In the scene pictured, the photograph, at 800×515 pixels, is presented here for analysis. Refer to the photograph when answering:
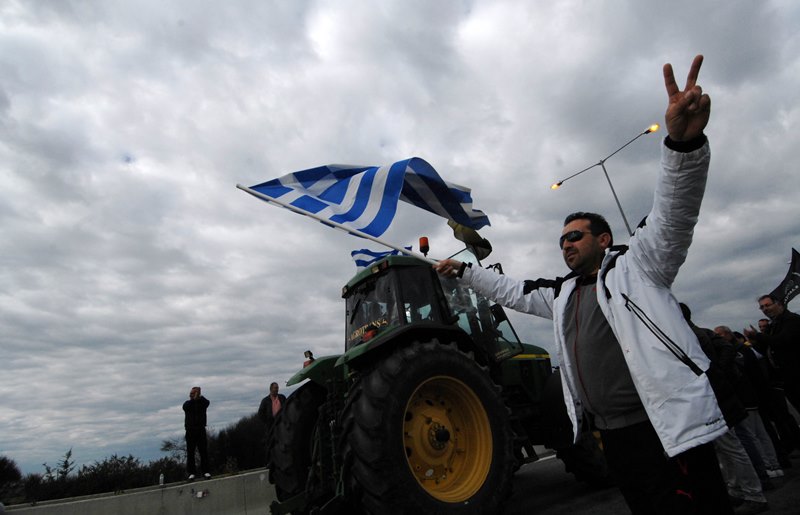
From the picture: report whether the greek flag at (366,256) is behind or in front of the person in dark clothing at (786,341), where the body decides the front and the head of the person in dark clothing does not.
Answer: in front

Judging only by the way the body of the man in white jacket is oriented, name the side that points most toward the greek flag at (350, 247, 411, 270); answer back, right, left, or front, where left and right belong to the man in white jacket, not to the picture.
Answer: right

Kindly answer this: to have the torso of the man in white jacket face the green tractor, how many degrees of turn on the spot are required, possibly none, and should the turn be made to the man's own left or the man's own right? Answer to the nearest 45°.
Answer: approximately 90° to the man's own right

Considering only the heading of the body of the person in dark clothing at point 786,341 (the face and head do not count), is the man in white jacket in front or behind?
in front

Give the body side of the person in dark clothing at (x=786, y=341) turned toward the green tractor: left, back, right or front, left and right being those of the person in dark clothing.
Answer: front

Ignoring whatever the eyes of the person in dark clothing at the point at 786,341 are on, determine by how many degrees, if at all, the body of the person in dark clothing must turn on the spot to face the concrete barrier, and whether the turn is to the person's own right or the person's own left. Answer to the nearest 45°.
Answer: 0° — they already face it

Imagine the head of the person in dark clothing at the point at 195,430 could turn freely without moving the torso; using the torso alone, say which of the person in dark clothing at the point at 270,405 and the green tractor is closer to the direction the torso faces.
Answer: the green tractor

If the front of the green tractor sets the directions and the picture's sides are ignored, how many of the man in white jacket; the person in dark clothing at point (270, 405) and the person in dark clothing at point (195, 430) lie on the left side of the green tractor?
2

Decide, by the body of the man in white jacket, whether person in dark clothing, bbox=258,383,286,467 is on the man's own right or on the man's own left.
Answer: on the man's own right

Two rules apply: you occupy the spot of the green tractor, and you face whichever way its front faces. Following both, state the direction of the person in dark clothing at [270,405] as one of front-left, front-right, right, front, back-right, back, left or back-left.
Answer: left

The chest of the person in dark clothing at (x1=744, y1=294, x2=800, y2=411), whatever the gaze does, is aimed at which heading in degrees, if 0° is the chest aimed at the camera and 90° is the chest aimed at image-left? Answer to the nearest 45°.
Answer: approximately 45°

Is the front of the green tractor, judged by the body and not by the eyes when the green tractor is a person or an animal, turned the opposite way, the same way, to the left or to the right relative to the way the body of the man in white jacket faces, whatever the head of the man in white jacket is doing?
the opposite way

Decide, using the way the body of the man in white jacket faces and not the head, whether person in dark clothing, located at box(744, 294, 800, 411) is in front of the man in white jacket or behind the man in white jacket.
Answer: behind

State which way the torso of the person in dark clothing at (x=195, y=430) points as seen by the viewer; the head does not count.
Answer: toward the camera

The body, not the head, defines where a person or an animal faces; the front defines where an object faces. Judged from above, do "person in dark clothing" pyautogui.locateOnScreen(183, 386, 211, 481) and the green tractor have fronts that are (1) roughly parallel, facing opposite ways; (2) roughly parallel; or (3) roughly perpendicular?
roughly perpendicular
